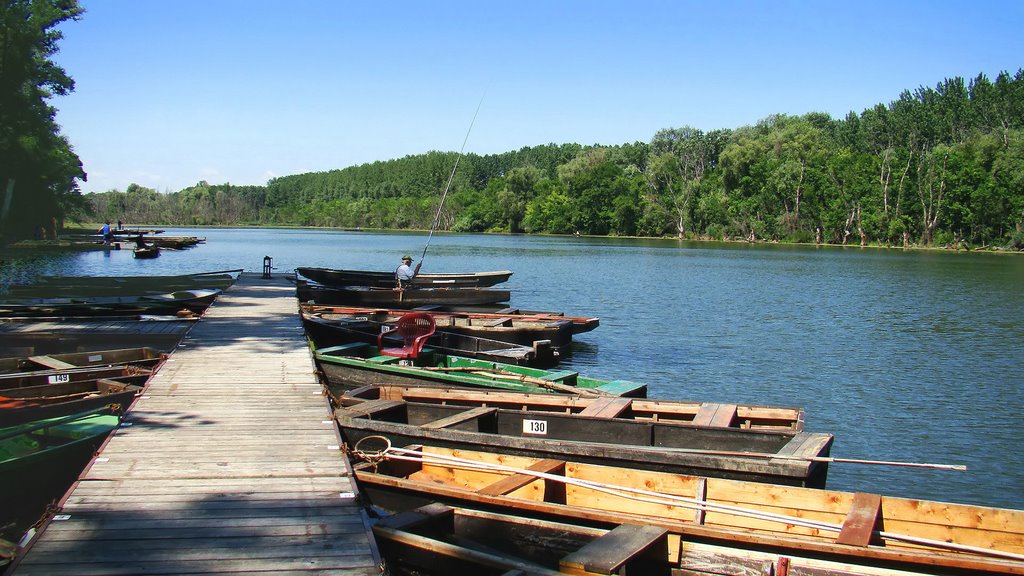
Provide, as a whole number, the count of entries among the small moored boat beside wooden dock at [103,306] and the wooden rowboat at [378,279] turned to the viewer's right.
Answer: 1

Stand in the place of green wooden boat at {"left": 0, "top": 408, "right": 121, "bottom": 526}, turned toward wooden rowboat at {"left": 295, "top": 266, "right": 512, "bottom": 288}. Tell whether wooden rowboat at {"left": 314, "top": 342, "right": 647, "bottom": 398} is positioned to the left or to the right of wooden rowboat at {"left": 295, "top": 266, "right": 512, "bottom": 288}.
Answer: right

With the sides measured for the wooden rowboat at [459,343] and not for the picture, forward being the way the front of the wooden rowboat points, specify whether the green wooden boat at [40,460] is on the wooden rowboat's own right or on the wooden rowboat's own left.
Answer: on the wooden rowboat's own left
